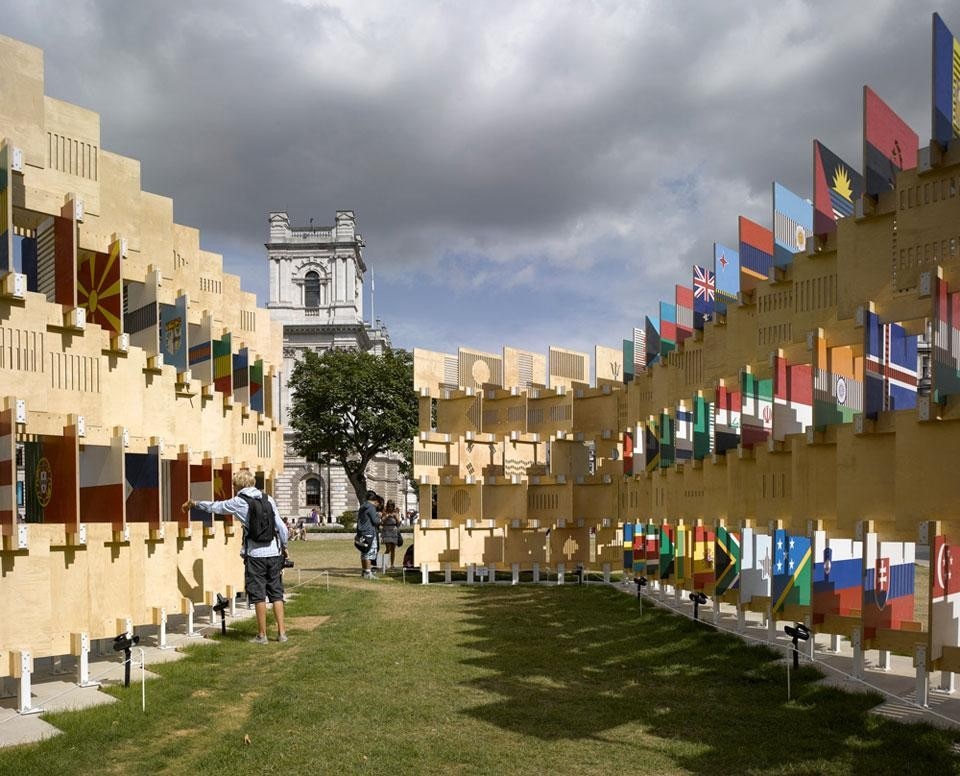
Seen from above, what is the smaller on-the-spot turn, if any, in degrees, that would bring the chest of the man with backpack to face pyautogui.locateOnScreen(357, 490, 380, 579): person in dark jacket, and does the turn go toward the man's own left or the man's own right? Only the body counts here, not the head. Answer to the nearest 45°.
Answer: approximately 45° to the man's own right

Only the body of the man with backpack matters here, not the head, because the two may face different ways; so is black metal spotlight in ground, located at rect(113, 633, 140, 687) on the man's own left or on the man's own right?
on the man's own left

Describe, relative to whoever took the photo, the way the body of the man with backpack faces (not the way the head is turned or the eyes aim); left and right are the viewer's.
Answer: facing away from the viewer and to the left of the viewer

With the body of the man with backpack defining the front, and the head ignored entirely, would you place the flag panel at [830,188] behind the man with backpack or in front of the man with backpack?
behind

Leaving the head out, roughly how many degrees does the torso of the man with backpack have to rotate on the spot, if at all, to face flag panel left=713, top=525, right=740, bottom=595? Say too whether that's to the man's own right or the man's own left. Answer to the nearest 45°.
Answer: approximately 135° to the man's own right

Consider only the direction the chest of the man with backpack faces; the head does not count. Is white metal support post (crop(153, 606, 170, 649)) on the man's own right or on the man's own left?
on the man's own left

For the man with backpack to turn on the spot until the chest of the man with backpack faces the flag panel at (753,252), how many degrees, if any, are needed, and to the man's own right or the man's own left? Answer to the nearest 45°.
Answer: approximately 135° to the man's own right

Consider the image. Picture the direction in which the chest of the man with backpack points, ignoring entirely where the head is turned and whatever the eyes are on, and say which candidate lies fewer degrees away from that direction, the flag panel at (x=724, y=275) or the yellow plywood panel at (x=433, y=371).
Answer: the yellow plywood panel

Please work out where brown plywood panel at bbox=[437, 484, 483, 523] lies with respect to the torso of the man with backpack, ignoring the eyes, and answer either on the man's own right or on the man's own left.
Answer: on the man's own right
